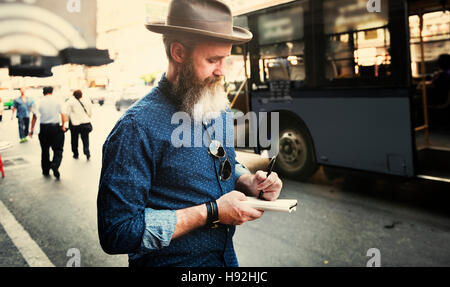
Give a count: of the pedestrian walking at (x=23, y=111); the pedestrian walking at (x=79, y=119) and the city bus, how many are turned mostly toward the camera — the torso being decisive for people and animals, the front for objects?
1

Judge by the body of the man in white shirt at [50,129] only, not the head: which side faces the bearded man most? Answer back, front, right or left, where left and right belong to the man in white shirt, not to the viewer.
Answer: back

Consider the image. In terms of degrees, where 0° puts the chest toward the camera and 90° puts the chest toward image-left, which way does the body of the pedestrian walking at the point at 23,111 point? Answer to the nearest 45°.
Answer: approximately 0°

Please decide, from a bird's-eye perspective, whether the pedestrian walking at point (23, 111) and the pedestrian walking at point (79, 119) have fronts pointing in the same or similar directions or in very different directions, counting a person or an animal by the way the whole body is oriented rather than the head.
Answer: very different directions

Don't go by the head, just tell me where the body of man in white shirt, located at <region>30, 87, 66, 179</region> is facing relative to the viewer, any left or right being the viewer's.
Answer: facing away from the viewer

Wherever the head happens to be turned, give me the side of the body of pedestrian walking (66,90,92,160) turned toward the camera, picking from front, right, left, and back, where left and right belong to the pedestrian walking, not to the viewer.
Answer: back

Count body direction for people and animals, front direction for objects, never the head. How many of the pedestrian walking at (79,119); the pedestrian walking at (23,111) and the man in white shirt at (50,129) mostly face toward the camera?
1

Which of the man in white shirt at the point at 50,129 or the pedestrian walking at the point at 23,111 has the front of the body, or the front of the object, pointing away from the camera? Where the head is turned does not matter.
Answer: the man in white shirt
